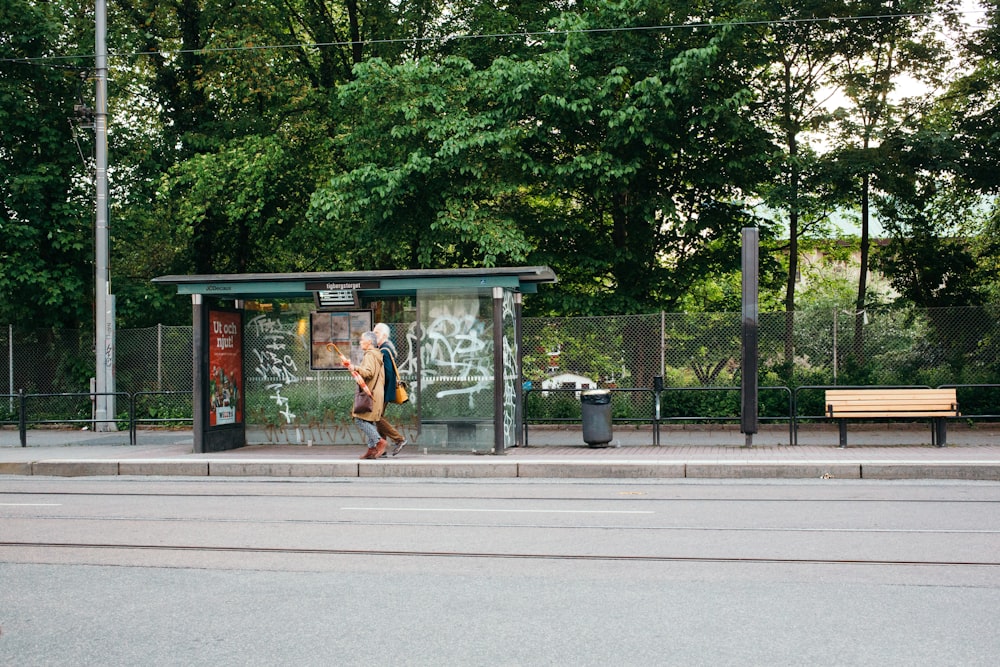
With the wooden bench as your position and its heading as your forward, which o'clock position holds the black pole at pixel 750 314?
The black pole is roughly at 2 o'clock from the wooden bench.

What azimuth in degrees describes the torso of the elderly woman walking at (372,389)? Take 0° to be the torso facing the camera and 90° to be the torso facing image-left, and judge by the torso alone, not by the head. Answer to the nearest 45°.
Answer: approximately 90°

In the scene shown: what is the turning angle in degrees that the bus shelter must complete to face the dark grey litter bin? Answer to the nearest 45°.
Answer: approximately 90° to its left

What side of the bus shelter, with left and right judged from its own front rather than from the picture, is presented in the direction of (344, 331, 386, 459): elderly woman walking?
front

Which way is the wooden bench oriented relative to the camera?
toward the camera

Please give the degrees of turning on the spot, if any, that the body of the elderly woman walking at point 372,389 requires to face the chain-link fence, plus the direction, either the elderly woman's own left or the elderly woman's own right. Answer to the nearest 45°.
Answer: approximately 135° to the elderly woman's own right

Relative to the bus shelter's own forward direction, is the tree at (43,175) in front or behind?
behind

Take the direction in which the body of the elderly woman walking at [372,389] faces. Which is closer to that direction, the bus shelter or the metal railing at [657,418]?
the bus shelter

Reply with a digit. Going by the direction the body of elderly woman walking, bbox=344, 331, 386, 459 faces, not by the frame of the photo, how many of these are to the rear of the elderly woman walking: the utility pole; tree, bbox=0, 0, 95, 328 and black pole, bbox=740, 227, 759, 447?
1

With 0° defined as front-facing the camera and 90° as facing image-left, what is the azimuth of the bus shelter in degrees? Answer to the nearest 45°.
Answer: approximately 0°

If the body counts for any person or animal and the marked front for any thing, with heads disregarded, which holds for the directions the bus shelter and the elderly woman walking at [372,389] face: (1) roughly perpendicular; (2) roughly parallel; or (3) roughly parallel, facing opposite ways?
roughly perpendicular

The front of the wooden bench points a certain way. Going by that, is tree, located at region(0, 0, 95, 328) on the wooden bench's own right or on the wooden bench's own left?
on the wooden bench's own right

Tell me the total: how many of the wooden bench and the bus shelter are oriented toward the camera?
2
